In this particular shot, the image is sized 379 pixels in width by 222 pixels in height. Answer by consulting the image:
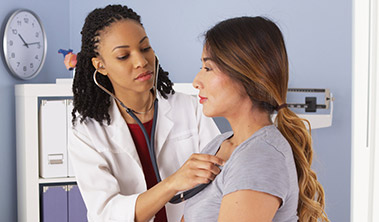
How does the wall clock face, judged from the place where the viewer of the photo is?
facing the viewer and to the right of the viewer

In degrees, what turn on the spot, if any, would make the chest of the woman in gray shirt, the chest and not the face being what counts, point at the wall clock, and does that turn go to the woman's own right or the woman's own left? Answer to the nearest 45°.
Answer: approximately 45° to the woman's own right

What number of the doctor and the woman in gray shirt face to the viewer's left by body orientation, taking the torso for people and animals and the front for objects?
1

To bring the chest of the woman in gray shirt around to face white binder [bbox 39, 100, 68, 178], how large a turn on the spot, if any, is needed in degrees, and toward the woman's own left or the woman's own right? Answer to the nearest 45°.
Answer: approximately 45° to the woman's own right

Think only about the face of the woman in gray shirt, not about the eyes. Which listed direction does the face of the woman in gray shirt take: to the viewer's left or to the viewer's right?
to the viewer's left

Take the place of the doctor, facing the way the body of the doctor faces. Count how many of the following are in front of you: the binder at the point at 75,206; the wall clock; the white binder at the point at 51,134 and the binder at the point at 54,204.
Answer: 0

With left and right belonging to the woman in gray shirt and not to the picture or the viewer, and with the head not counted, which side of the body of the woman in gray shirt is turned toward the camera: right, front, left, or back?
left

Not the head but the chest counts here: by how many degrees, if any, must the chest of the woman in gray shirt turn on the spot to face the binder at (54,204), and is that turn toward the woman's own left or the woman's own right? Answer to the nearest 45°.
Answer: approximately 45° to the woman's own right

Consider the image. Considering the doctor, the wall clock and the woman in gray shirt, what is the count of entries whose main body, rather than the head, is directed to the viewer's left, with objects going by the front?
1

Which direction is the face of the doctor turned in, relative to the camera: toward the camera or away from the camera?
toward the camera

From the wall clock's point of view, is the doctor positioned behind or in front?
in front

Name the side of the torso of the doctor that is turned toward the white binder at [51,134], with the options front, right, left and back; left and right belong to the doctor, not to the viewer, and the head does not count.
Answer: back

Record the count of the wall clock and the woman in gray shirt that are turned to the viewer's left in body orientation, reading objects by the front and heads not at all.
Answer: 1
